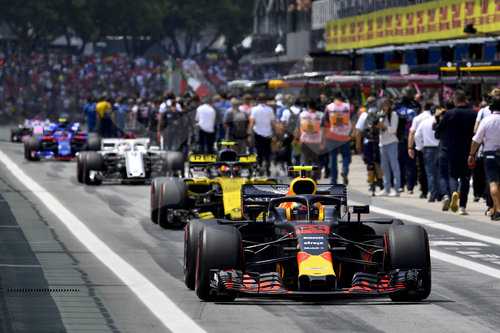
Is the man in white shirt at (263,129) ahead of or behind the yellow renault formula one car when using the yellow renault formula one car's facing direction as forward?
behind

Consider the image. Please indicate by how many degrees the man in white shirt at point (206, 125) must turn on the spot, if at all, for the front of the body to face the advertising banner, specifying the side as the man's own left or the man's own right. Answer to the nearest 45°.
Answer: approximately 45° to the man's own right

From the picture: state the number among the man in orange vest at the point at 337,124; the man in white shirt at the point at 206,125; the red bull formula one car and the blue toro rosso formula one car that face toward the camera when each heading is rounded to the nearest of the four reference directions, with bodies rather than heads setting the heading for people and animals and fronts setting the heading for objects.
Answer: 2

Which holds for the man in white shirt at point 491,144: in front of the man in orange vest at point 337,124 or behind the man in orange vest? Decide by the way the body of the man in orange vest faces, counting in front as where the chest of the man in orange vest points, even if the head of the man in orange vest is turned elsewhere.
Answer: behind

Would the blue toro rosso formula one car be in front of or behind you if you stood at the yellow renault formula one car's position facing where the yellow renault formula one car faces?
behind

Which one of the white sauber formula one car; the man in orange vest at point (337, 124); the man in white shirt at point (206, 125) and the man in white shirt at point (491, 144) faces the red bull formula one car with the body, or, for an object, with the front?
the white sauber formula one car

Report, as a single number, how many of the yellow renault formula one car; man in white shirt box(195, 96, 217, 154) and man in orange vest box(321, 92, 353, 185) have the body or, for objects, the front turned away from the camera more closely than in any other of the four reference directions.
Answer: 2

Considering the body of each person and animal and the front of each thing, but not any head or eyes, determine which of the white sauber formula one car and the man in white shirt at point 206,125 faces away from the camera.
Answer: the man in white shirt

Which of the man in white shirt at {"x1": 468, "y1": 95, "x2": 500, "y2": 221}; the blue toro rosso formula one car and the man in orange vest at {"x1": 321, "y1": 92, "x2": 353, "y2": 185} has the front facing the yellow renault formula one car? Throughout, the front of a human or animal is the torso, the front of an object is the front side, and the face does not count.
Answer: the blue toro rosso formula one car

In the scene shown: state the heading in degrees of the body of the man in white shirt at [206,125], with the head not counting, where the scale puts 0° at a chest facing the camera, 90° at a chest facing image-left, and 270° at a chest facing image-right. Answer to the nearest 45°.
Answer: approximately 180°

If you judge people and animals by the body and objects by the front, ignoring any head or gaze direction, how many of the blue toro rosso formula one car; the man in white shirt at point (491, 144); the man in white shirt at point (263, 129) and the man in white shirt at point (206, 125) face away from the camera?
3

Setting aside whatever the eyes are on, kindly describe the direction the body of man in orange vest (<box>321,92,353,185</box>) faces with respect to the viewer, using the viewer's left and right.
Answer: facing away from the viewer
